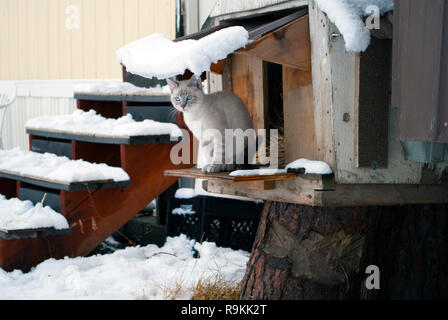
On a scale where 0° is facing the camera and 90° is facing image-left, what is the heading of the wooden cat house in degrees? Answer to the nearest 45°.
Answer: approximately 45°

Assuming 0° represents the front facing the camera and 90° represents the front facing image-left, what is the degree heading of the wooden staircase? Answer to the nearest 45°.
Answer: approximately 45°

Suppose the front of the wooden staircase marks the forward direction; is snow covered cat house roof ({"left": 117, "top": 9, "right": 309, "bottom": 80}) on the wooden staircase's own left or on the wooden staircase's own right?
on the wooden staircase's own left

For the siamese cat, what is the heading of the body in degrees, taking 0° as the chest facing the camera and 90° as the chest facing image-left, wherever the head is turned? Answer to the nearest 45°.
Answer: approximately 45°

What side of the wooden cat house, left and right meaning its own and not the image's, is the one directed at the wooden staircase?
front

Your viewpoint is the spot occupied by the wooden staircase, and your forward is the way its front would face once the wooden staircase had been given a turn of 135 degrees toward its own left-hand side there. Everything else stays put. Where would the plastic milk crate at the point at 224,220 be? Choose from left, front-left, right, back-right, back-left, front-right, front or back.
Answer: front
